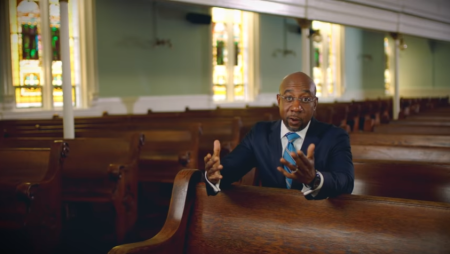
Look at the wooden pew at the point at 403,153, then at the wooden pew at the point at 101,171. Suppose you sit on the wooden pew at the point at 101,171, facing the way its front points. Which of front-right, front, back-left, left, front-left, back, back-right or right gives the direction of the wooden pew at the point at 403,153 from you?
left

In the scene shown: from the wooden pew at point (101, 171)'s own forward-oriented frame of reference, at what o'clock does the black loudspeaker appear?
The black loudspeaker is roughly at 5 o'clock from the wooden pew.

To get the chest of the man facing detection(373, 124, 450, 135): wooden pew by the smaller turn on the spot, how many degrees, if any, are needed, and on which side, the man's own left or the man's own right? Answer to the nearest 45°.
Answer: approximately 180°

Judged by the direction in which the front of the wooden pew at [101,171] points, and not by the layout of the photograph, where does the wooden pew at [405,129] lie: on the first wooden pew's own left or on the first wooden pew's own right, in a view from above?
on the first wooden pew's own left

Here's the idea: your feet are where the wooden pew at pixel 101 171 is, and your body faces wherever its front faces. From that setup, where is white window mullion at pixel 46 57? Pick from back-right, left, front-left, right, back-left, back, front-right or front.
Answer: back-right

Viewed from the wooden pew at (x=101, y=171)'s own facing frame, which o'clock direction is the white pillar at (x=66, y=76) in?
The white pillar is roughly at 4 o'clock from the wooden pew.

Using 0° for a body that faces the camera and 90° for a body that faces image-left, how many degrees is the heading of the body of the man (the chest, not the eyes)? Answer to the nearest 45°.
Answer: approximately 0°

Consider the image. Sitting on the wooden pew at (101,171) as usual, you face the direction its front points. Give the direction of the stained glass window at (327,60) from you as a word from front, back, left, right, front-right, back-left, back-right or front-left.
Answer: back

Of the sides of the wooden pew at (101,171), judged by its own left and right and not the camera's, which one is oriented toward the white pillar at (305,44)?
back

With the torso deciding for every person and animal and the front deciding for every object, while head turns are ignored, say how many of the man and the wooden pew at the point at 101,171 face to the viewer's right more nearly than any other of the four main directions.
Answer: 0

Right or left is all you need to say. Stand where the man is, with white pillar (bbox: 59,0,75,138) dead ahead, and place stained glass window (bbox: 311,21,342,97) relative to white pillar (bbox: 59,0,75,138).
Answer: right

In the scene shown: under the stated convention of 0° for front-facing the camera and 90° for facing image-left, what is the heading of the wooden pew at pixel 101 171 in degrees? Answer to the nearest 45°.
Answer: approximately 45°

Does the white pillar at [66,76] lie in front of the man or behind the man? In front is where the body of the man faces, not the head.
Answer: behind
